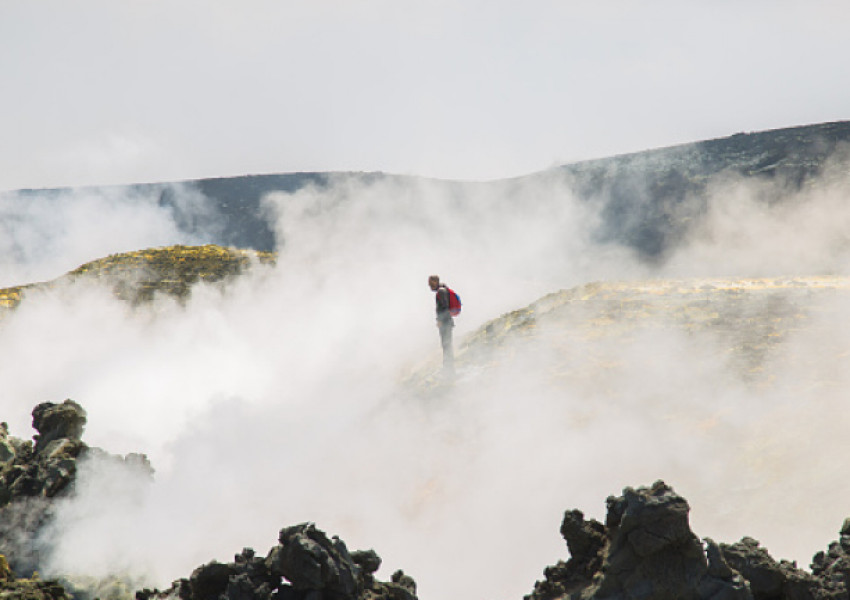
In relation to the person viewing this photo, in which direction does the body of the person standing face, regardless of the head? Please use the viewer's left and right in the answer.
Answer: facing to the left of the viewer

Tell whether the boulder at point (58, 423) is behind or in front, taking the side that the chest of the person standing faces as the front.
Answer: in front

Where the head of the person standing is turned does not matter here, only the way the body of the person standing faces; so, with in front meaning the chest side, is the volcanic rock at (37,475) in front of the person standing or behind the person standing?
in front

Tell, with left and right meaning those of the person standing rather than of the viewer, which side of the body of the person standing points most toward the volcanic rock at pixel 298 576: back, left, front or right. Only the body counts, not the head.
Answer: left

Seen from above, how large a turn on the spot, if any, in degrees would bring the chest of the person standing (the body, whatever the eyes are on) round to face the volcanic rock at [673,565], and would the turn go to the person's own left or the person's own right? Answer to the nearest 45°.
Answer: approximately 90° to the person's own left
